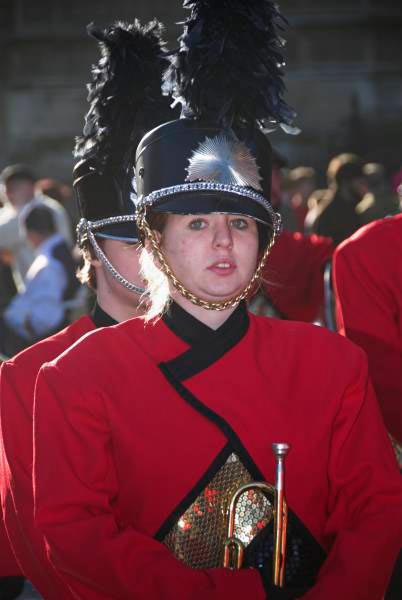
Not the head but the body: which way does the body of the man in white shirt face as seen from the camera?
to the viewer's left

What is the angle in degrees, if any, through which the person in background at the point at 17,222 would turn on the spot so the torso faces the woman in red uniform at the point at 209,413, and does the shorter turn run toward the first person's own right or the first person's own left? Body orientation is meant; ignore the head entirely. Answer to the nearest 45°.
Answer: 0° — they already face them

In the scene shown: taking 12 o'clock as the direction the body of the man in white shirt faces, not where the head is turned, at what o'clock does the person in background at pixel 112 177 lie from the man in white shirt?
The person in background is roughly at 9 o'clock from the man in white shirt.

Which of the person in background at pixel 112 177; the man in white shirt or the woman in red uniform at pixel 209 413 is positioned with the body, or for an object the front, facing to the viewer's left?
the man in white shirt

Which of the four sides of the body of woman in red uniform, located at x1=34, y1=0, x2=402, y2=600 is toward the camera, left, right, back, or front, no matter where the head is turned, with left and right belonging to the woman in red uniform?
front

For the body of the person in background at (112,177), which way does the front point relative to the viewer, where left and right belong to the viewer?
facing the viewer and to the right of the viewer
